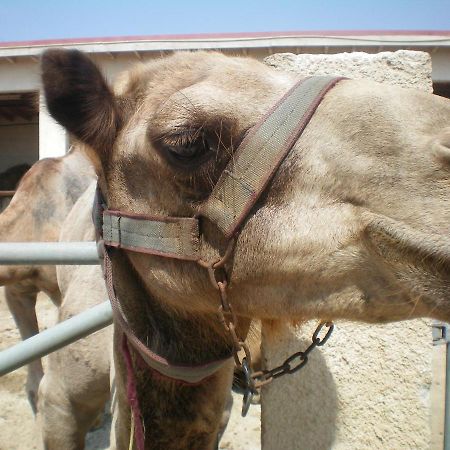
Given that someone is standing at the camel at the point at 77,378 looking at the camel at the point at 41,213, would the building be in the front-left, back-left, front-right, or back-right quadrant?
front-right
